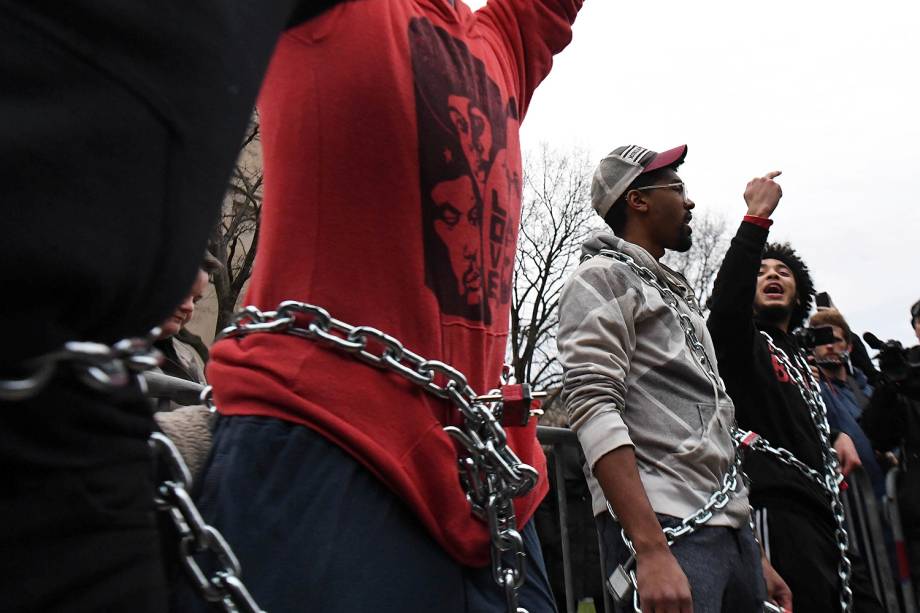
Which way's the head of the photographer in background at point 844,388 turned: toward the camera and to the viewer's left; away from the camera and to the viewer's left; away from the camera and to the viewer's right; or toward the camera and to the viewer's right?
toward the camera and to the viewer's left

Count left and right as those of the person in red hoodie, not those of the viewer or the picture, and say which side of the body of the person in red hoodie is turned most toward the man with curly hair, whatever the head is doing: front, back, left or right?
left

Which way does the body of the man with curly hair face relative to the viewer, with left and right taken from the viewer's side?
facing the viewer and to the right of the viewer

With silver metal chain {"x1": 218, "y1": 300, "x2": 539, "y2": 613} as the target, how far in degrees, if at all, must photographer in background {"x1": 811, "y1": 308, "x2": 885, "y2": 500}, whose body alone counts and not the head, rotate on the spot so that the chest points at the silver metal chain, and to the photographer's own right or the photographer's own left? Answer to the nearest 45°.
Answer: approximately 45° to the photographer's own left

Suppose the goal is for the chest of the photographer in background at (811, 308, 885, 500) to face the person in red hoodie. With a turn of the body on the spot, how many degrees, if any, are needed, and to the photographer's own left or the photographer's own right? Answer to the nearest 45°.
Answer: approximately 45° to the photographer's own left

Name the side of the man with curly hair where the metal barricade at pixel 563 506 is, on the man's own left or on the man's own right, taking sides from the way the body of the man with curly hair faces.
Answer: on the man's own right

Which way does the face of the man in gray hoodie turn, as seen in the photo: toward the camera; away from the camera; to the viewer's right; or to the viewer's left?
to the viewer's right

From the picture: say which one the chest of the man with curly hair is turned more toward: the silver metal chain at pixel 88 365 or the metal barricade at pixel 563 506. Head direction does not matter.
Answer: the silver metal chain

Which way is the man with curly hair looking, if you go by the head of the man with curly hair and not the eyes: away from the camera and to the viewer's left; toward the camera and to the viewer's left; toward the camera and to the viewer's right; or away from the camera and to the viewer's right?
toward the camera and to the viewer's left

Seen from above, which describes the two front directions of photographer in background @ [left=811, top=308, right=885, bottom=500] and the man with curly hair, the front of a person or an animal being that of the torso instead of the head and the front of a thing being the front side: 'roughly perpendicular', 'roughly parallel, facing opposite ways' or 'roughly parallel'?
roughly perpendicular

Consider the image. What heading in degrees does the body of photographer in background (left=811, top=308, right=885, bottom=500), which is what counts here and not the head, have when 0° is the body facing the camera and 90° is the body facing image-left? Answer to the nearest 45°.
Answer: approximately 45°

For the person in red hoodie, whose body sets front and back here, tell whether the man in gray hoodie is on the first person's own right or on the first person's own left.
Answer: on the first person's own left

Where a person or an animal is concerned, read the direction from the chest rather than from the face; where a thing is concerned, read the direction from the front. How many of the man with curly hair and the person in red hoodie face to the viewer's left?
0
